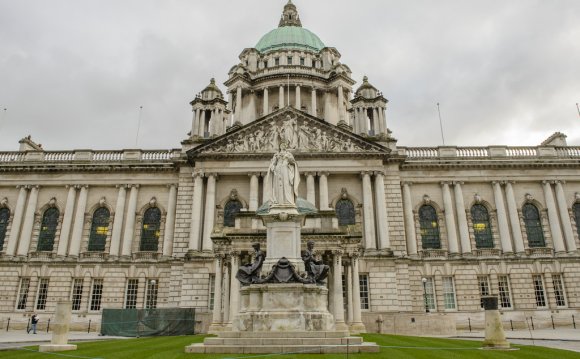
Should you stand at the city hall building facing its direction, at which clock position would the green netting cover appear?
The green netting cover is roughly at 2 o'clock from the city hall building.

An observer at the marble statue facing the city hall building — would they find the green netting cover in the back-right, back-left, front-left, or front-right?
front-left

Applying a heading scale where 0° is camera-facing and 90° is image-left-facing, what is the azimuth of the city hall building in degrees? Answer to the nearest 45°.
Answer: approximately 0°

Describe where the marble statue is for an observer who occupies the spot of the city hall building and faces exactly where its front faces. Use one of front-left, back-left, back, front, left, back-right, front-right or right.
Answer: front

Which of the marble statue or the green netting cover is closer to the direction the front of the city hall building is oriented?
the marble statue
